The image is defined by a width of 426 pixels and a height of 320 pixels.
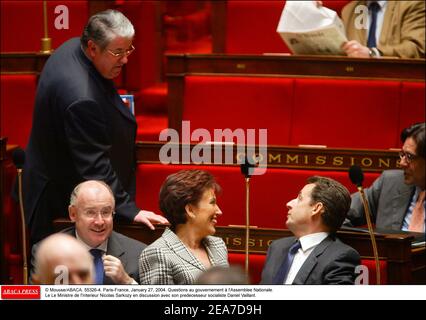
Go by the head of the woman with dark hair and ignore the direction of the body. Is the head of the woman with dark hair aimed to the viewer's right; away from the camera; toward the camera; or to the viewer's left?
to the viewer's right

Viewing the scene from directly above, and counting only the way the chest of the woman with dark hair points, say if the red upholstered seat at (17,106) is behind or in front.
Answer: behind

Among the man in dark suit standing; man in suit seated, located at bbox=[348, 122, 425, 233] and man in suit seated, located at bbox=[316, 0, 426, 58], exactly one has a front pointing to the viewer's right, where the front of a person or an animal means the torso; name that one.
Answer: the man in dark suit standing

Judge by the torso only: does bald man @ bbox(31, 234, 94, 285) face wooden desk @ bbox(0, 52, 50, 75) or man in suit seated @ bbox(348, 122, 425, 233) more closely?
the man in suit seated

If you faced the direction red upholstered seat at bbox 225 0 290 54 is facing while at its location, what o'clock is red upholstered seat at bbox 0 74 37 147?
red upholstered seat at bbox 0 74 37 147 is roughly at 2 o'clock from red upholstered seat at bbox 225 0 290 54.

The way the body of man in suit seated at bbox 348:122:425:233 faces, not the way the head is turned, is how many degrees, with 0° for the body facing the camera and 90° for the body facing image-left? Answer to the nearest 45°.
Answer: approximately 45°

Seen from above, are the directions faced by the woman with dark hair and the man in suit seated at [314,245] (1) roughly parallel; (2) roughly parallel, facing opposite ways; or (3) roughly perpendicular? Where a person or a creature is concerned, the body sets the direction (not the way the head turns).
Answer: roughly perpendicular

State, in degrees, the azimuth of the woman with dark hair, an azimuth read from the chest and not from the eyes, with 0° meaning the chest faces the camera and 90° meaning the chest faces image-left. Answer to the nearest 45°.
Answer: approximately 315°

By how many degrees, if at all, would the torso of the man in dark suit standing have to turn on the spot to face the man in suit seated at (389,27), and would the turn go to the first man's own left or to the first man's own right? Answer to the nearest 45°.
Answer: approximately 45° to the first man's own left

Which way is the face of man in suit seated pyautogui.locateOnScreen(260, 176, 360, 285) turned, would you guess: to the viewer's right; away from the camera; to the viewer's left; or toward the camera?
to the viewer's left
